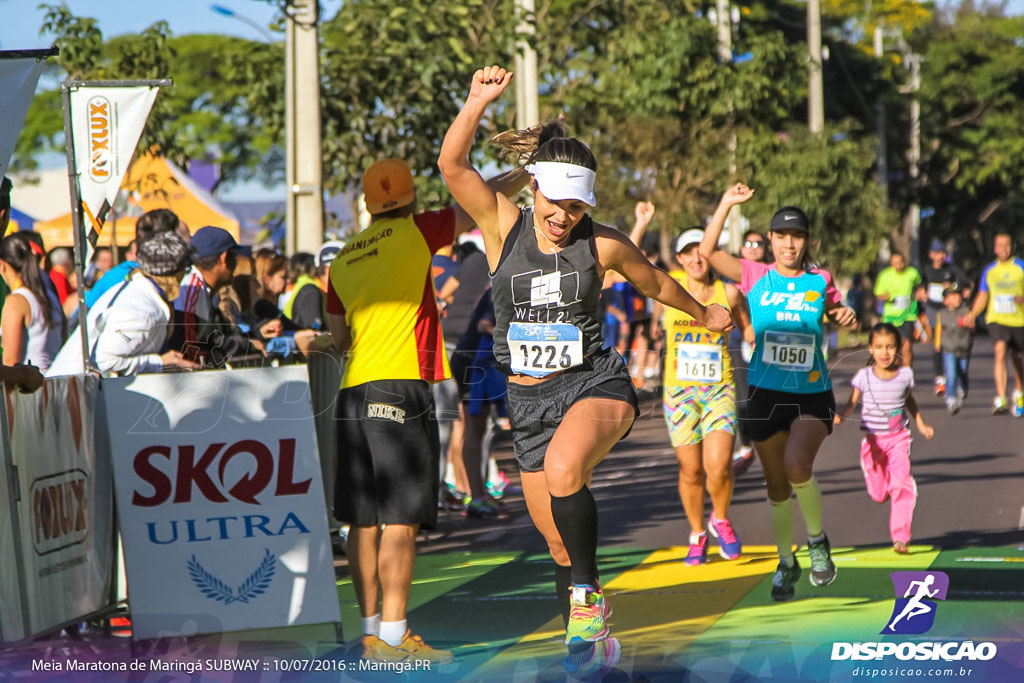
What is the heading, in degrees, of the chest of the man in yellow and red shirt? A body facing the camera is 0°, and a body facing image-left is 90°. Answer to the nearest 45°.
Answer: approximately 225°

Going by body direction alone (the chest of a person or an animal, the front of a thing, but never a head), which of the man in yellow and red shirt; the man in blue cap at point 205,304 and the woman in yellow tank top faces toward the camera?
the woman in yellow tank top

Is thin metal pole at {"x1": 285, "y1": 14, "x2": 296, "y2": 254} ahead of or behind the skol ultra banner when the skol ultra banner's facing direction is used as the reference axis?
behind

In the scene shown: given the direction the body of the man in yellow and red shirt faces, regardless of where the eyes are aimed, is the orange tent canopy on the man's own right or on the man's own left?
on the man's own left

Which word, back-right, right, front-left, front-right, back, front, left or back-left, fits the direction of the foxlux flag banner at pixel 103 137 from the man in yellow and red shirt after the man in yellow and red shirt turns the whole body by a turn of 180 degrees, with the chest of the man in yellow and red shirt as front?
right

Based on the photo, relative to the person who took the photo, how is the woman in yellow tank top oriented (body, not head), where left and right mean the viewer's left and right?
facing the viewer

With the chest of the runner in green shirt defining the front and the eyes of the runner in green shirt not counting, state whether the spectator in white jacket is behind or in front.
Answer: in front

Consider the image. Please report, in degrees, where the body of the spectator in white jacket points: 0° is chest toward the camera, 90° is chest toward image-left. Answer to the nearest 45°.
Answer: approximately 225°

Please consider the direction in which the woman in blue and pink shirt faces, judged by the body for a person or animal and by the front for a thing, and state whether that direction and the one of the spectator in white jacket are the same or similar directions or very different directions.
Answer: very different directions

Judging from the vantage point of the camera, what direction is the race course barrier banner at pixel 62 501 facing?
facing the viewer and to the right of the viewer

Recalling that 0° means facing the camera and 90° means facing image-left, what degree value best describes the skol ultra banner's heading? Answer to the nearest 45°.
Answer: approximately 0°

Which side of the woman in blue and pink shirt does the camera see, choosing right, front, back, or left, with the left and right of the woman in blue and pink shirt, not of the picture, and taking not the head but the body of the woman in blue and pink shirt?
front

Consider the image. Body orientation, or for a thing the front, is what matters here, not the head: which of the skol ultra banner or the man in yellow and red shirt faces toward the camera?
the skol ultra banner
